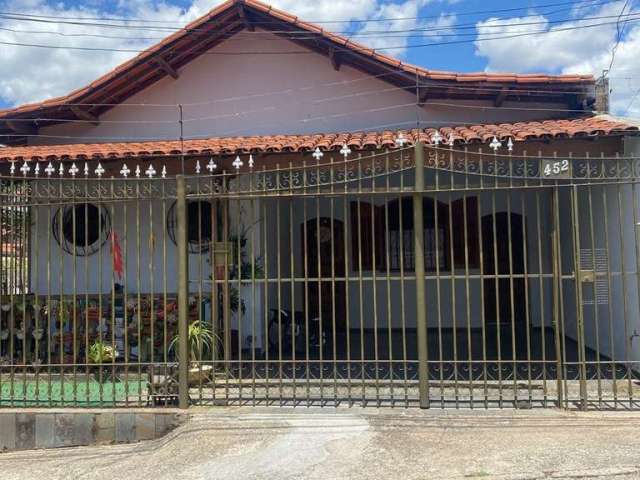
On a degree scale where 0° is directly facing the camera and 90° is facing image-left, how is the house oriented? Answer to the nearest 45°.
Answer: approximately 0°
